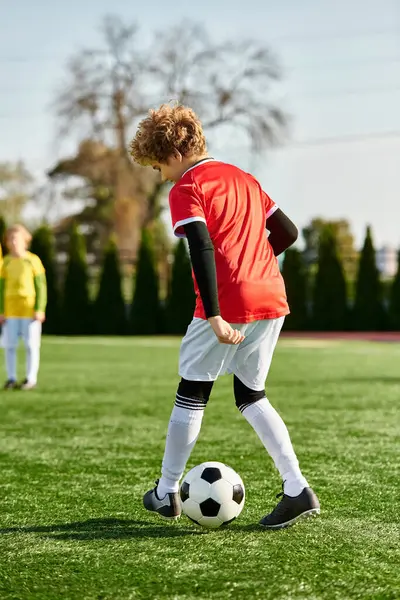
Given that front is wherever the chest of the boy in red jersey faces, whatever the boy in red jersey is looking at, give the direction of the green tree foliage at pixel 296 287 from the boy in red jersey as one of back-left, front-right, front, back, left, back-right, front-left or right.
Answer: front-right

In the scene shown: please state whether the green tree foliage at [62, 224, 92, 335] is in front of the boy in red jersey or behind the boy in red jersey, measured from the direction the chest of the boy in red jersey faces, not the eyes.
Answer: in front

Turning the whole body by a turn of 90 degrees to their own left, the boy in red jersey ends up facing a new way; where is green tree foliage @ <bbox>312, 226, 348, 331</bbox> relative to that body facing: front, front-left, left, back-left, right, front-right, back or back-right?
back-right

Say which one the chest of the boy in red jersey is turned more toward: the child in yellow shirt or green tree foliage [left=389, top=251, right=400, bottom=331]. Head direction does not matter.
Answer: the child in yellow shirt

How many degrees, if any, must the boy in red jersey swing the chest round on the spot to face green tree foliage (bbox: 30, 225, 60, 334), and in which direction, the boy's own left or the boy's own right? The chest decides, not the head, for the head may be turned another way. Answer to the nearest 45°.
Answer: approximately 45° to the boy's own right

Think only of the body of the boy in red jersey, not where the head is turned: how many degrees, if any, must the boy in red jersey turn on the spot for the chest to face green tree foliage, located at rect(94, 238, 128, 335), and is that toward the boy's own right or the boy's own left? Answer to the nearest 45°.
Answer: approximately 45° to the boy's own right

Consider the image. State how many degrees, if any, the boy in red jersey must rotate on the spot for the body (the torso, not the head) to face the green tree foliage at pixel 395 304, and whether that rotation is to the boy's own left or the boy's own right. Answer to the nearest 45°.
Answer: approximately 45° to the boy's own right

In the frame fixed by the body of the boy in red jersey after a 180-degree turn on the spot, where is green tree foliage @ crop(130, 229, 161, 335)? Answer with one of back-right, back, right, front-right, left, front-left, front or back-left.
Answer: back-left

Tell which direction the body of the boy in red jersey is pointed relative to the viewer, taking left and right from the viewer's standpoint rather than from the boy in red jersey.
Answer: facing away from the viewer and to the left of the viewer

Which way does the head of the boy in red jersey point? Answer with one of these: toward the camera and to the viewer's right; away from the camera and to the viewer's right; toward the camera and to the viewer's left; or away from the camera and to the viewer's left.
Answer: away from the camera and to the viewer's left
